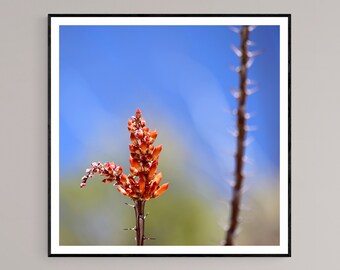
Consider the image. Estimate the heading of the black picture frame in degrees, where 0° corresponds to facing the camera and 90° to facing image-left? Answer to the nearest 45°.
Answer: approximately 0°
